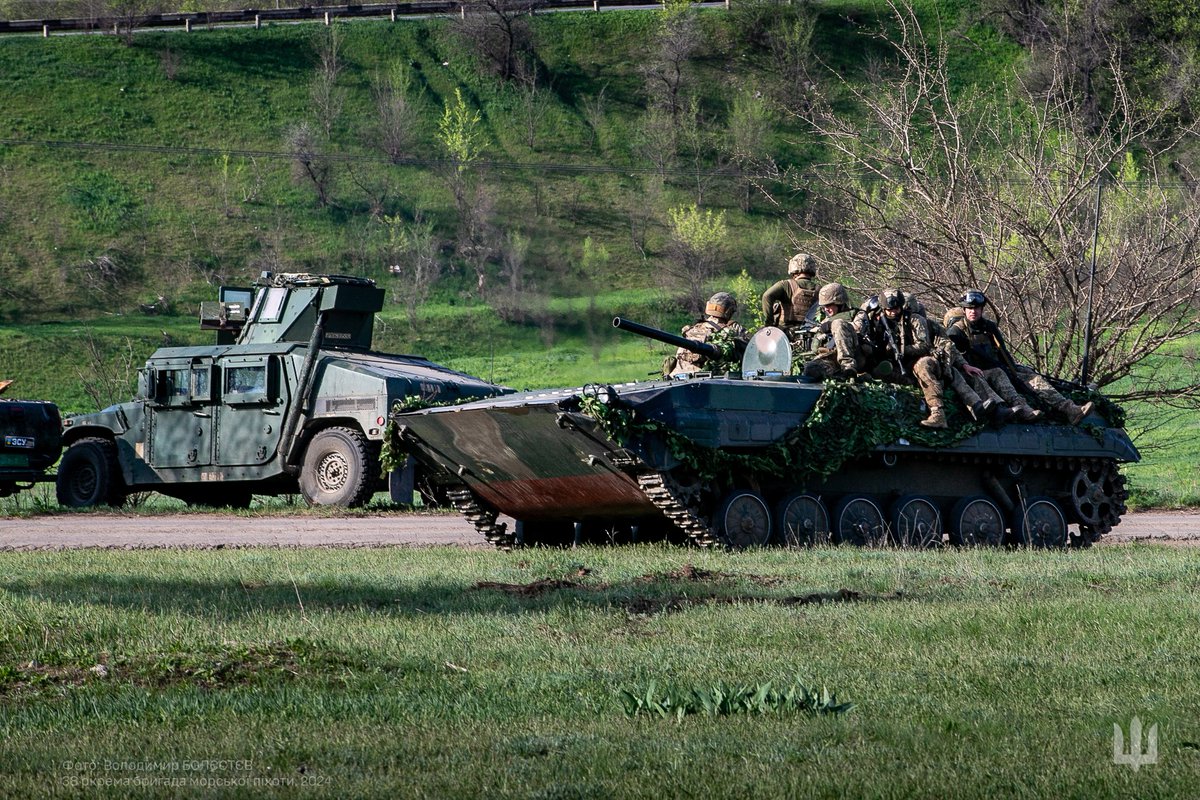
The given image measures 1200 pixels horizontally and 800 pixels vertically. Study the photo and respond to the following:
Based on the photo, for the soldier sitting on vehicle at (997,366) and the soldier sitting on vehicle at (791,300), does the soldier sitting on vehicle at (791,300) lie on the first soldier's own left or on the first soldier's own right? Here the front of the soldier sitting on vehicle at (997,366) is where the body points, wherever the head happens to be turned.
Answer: on the first soldier's own right

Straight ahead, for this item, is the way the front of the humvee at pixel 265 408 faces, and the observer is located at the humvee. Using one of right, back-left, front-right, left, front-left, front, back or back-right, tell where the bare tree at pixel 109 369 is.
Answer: front-right

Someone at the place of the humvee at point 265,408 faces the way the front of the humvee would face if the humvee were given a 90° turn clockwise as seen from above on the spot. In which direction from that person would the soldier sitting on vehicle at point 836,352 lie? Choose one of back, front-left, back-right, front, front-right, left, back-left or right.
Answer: right

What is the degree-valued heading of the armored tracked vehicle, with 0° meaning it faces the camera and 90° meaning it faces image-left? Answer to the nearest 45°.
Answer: approximately 45°

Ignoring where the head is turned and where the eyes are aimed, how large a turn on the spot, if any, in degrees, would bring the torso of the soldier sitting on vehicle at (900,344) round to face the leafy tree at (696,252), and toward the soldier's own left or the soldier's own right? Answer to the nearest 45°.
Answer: approximately 180°

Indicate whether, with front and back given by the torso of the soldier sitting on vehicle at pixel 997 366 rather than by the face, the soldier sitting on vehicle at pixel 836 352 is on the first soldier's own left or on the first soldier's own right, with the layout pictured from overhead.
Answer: on the first soldier's own right

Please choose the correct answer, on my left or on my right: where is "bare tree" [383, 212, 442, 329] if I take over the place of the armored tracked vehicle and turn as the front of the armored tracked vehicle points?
on my right

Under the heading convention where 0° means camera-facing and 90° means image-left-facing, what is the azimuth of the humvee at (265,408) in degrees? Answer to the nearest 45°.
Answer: approximately 135°

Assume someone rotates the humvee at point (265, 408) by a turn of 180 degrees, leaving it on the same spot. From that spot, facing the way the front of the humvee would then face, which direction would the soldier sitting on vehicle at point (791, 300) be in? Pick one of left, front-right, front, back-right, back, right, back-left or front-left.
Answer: front

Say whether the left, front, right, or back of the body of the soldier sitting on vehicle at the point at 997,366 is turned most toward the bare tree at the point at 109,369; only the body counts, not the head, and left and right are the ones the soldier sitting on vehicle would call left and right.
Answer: back

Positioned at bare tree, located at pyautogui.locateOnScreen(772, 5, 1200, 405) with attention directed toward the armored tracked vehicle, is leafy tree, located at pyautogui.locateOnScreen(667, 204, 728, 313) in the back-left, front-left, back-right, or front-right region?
back-right
